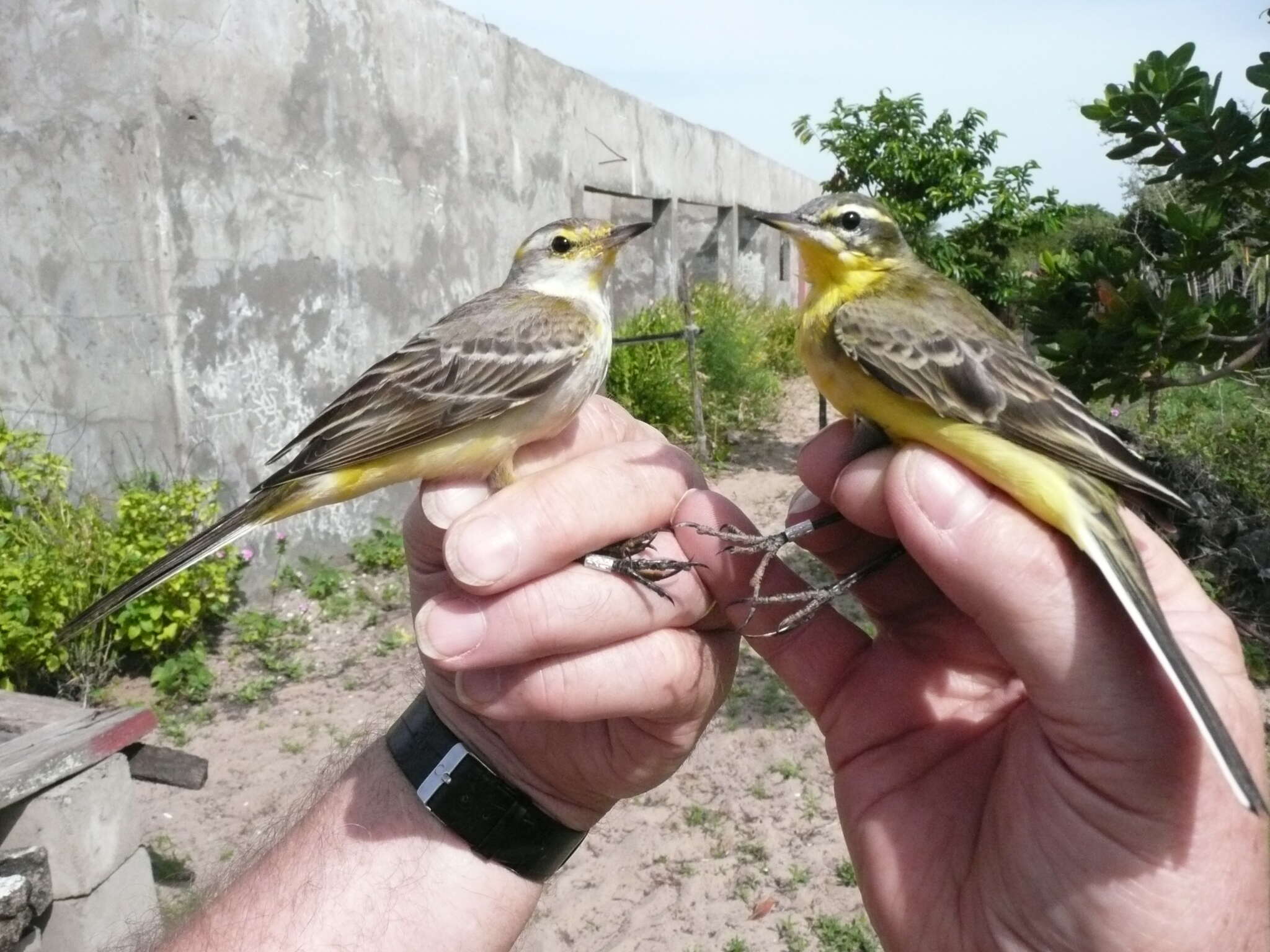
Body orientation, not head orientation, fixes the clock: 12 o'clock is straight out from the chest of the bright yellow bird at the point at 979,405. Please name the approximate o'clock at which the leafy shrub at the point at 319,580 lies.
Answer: The leafy shrub is roughly at 1 o'clock from the bright yellow bird.

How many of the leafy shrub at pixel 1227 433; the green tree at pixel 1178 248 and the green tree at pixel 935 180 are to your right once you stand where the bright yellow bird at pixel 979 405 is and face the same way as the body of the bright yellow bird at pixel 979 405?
3

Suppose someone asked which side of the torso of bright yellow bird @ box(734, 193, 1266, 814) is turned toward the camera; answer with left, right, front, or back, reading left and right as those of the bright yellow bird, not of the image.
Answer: left

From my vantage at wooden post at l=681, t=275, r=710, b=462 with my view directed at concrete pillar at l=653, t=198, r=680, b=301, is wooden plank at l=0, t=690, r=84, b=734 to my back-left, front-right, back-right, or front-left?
back-left

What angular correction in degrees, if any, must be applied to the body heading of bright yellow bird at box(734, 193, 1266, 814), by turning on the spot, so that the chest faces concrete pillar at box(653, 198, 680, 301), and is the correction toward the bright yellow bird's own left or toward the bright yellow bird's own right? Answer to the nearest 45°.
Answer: approximately 45° to the bright yellow bird's own right

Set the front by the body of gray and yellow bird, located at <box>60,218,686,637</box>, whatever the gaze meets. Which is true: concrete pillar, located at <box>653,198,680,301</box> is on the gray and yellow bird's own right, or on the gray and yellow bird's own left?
on the gray and yellow bird's own left

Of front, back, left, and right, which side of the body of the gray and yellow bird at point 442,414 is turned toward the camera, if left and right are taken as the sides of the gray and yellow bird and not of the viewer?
right

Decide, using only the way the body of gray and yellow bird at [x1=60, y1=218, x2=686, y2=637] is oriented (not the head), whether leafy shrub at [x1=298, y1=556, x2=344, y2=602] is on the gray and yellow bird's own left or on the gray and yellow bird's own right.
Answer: on the gray and yellow bird's own left

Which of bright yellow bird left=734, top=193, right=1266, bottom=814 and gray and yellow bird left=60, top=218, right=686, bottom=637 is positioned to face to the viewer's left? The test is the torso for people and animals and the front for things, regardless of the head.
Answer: bright yellow bird left=734, top=193, right=1266, bottom=814

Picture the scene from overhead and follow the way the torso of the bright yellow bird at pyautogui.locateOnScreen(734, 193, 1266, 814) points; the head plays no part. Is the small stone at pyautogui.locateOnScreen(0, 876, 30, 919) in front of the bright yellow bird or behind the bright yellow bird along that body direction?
in front

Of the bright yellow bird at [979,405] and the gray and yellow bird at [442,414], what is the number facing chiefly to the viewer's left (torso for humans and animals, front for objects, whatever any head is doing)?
1

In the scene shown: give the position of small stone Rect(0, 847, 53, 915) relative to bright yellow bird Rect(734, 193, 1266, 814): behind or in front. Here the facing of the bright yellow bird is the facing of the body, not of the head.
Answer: in front
